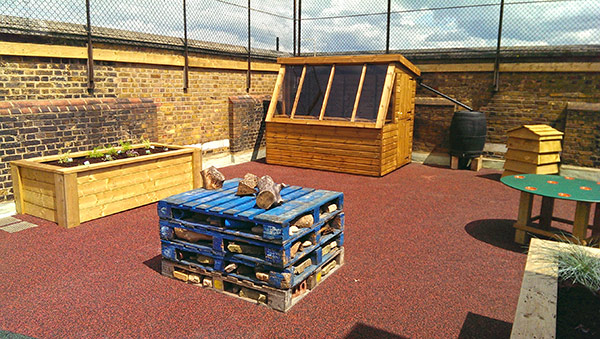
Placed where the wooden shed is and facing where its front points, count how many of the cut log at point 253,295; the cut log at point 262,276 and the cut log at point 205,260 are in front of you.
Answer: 3

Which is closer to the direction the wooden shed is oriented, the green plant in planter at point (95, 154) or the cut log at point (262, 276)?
the cut log

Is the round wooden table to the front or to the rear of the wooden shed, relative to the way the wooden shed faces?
to the front

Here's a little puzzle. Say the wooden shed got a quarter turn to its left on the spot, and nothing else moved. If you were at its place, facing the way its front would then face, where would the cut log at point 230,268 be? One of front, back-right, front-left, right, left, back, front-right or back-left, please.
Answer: right

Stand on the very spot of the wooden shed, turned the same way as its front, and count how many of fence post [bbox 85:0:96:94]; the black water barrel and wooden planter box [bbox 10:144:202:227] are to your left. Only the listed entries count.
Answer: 1

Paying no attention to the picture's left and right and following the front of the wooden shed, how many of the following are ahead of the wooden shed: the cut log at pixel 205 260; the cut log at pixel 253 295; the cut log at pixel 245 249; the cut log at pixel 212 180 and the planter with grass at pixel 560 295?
5

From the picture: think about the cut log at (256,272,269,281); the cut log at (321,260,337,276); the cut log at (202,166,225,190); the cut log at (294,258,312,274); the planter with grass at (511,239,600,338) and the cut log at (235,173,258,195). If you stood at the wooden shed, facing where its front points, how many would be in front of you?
6

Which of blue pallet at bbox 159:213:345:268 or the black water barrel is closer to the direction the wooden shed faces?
the blue pallet

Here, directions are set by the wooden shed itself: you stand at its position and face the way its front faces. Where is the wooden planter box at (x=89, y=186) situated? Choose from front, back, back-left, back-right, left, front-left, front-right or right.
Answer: front-right

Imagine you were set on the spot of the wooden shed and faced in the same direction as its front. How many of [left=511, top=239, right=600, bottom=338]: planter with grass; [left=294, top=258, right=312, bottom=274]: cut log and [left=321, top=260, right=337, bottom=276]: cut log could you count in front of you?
3

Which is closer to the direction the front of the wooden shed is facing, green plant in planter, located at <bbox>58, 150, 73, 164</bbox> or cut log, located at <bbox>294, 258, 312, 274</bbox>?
the cut log

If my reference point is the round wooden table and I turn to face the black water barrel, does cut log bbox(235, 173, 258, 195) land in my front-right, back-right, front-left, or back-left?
back-left

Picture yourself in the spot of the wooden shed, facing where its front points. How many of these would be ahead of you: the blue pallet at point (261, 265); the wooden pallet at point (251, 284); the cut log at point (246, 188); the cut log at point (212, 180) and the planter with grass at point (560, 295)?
5

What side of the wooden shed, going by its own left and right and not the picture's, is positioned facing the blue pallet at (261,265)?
front

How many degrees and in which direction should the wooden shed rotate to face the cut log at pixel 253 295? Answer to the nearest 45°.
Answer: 0° — it already faces it

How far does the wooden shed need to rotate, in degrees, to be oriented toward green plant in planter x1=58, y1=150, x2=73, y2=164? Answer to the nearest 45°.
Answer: approximately 45° to its right
